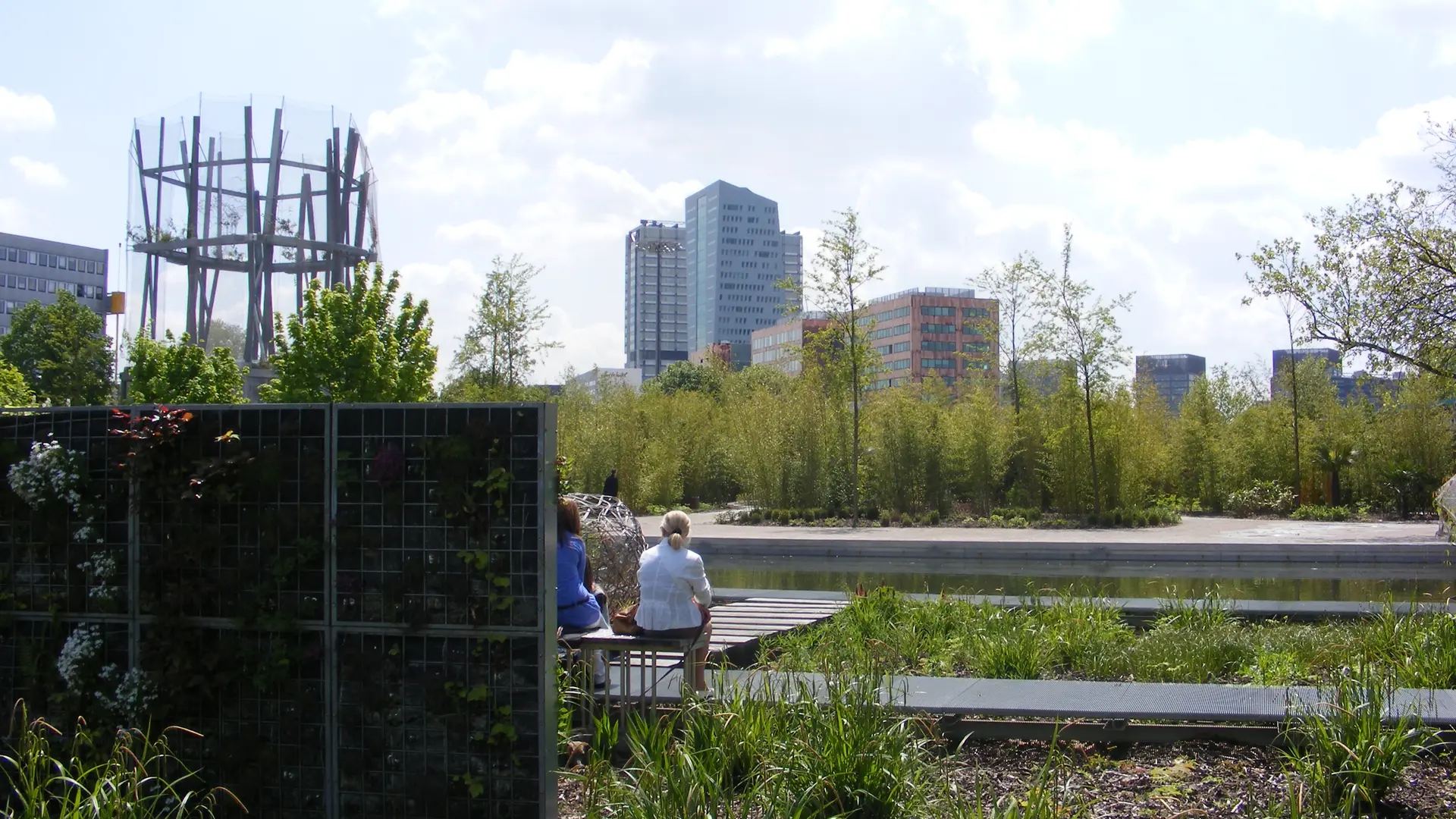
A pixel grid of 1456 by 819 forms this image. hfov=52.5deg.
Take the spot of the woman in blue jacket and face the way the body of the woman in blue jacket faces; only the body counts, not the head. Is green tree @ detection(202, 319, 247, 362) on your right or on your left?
on your left

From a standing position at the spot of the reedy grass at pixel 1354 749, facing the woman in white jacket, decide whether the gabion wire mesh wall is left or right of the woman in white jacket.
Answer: left

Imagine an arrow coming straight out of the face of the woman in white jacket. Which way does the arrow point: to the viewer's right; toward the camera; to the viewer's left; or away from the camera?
away from the camera

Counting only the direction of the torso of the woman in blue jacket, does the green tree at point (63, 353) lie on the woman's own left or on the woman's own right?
on the woman's own left

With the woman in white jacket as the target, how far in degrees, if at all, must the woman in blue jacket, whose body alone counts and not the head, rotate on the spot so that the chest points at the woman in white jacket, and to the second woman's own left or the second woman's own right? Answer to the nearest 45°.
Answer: approximately 90° to the second woman's own right

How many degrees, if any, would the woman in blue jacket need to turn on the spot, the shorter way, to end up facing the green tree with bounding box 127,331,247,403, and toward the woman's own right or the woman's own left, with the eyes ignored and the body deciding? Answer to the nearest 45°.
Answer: approximately 90° to the woman's own left

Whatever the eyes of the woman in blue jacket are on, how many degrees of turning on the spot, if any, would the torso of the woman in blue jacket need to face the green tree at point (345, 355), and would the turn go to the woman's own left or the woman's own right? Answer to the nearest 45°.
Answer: approximately 45° to the woman's own left

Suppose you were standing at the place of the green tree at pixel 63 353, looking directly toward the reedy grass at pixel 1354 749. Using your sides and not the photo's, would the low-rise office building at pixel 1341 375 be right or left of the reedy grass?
left

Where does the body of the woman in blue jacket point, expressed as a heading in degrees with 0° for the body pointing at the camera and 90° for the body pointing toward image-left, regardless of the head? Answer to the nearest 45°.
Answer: approximately 225°

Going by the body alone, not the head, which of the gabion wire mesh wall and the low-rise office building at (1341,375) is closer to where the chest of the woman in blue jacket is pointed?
the low-rise office building

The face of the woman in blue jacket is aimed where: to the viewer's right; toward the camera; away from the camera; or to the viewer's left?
away from the camera

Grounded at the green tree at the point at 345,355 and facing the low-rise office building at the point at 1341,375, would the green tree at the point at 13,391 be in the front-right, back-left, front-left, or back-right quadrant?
back-left
